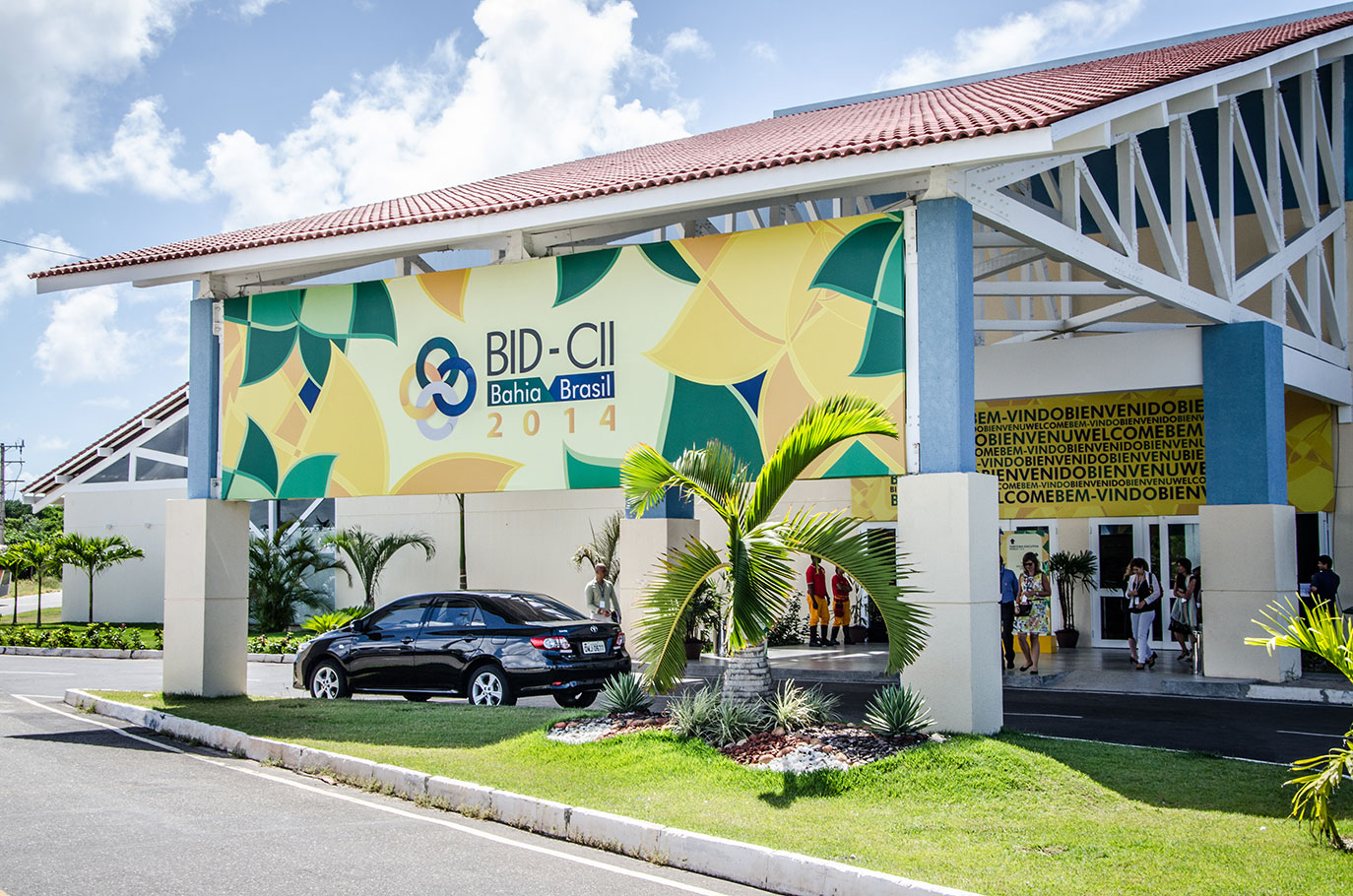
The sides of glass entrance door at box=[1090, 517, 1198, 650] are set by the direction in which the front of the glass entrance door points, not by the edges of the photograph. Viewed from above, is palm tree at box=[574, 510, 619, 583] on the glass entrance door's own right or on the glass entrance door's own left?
on the glass entrance door's own right

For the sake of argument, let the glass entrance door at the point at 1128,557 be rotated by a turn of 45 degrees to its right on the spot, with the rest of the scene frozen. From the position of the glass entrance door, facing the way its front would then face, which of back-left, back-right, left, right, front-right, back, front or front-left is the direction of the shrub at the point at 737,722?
front-left

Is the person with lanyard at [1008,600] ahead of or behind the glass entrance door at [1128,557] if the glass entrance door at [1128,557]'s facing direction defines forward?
ahead

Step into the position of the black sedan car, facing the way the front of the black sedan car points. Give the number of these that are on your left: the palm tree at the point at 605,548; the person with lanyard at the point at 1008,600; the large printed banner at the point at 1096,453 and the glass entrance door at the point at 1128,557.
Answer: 0

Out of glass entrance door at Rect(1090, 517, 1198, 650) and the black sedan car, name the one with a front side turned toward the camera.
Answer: the glass entrance door

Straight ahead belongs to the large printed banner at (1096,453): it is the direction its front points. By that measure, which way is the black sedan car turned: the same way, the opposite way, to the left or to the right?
to the right

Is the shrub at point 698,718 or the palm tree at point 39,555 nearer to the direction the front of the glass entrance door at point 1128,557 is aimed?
the shrub

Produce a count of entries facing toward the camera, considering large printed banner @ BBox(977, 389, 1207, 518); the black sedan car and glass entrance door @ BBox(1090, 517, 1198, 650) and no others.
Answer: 2

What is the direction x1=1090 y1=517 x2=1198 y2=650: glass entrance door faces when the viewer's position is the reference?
facing the viewer

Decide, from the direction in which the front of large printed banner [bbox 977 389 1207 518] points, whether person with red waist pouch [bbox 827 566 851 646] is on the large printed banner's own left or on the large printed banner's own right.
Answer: on the large printed banner's own right

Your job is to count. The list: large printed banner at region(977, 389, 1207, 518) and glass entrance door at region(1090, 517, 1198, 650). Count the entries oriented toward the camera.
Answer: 2

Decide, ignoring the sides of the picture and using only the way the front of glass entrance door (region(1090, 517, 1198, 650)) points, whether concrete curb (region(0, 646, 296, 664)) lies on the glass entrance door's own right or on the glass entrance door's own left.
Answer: on the glass entrance door's own right

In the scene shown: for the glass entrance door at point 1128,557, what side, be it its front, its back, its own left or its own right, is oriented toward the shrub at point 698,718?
front

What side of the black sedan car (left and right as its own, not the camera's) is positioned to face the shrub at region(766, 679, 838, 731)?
back

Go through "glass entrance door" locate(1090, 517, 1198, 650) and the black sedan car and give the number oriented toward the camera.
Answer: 1

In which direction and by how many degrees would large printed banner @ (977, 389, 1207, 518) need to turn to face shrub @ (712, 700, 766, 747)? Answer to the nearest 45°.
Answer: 0° — it already faces it

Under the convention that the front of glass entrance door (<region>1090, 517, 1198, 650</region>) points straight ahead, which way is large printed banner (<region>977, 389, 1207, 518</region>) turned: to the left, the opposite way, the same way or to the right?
the same way

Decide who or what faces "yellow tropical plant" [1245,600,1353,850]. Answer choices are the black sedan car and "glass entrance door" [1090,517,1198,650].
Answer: the glass entrance door

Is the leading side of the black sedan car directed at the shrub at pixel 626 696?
no
